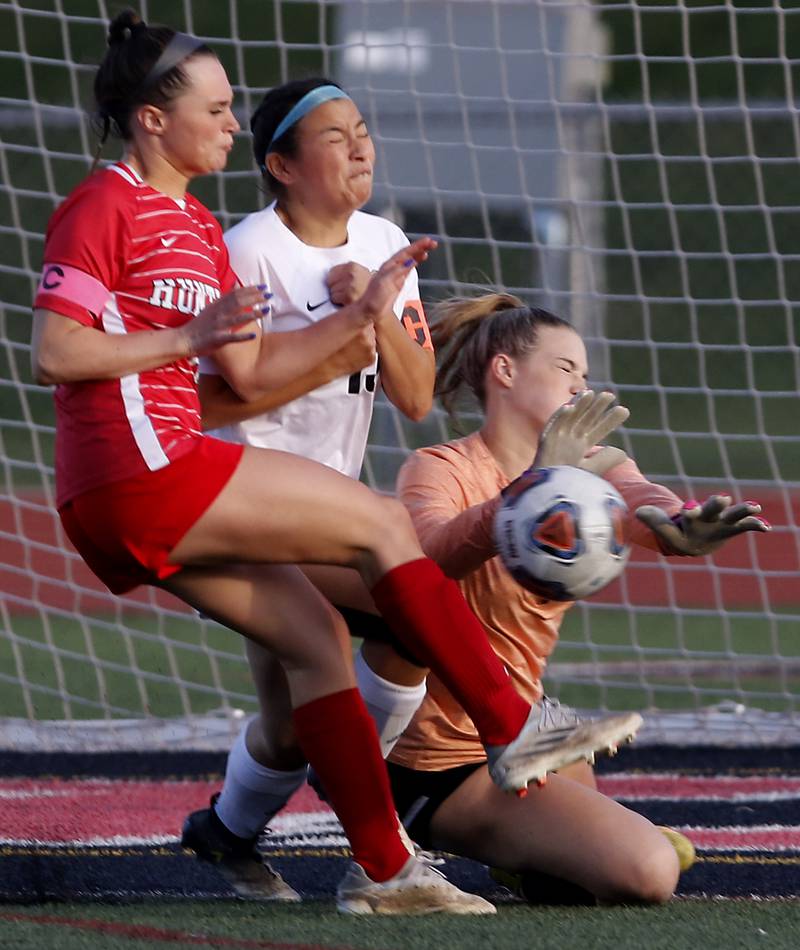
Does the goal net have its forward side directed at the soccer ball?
yes

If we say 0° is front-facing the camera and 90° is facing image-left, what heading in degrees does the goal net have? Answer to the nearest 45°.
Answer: approximately 0°
